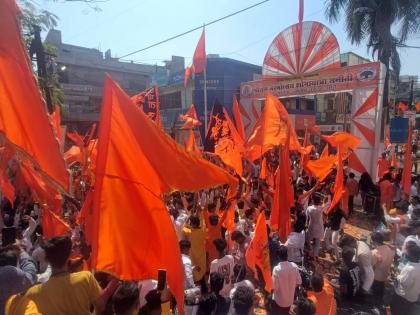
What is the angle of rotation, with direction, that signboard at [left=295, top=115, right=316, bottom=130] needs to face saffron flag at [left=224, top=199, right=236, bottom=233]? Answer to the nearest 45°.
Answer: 0° — it already faces it

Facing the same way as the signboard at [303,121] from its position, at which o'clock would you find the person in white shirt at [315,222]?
The person in white shirt is roughly at 12 o'clock from the signboard.

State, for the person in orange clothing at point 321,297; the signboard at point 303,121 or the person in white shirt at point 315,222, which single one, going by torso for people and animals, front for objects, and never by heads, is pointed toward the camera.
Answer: the signboard

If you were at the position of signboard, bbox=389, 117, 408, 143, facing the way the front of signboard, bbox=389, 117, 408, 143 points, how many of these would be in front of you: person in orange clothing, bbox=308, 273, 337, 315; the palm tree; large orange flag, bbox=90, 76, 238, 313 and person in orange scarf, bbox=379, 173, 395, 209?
3
